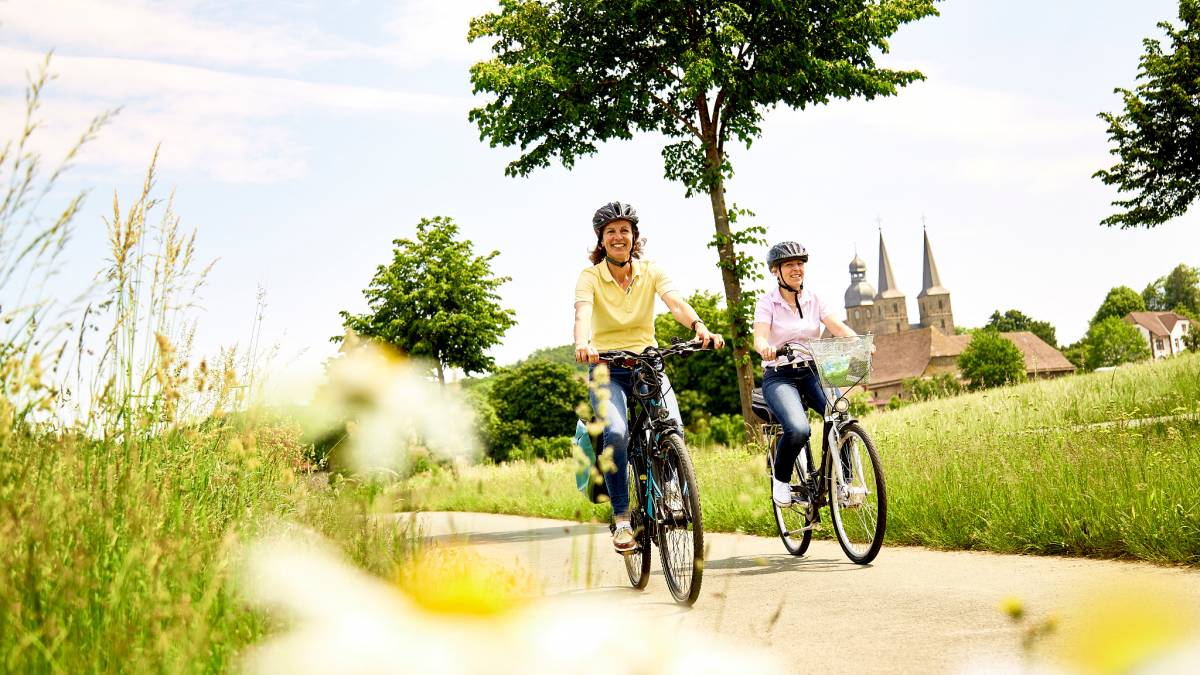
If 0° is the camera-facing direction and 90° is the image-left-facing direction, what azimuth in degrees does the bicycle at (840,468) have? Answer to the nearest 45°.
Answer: approximately 315°

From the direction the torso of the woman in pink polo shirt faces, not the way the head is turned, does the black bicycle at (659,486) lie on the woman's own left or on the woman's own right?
on the woman's own right

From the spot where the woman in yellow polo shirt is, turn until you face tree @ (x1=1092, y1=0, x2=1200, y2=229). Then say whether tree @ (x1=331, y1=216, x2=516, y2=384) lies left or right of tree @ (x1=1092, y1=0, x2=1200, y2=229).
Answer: left

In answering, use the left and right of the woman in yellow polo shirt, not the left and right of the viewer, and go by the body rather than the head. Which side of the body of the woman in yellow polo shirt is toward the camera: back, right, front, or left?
front

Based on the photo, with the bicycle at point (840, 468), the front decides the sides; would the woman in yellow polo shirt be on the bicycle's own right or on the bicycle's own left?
on the bicycle's own right

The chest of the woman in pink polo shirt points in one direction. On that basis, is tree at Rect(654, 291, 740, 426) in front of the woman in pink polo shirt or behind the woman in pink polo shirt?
behind

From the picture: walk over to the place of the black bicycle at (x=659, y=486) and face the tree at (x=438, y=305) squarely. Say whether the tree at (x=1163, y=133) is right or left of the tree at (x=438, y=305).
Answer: right

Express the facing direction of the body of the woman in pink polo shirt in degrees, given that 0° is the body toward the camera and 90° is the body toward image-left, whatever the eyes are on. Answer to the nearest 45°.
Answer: approximately 315°

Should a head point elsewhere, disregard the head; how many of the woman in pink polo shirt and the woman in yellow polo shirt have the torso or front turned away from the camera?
0

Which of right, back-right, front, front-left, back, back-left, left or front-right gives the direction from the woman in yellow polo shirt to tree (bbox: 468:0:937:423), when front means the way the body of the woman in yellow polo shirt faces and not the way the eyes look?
back
